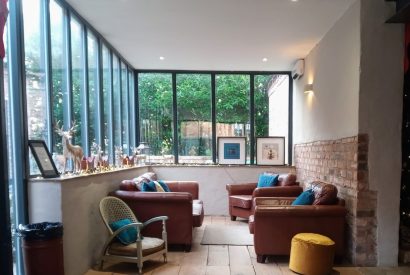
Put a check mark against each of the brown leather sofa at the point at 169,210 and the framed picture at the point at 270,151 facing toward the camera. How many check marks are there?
1

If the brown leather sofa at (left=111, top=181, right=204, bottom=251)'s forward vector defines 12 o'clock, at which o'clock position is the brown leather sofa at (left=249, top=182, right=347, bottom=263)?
the brown leather sofa at (left=249, top=182, right=347, bottom=263) is roughly at 1 o'clock from the brown leather sofa at (left=111, top=181, right=204, bottom=251).

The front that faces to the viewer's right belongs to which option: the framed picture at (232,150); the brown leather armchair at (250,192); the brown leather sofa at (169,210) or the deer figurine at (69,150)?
the brown leather sofa

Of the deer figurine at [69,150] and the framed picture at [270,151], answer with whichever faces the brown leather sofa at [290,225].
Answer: the framed picture

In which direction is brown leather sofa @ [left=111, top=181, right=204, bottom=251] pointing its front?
to the viewer's right

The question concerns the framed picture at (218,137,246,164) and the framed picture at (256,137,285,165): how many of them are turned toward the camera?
2

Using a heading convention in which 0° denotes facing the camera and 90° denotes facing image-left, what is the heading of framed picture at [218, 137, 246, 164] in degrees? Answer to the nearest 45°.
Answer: approximately 0°

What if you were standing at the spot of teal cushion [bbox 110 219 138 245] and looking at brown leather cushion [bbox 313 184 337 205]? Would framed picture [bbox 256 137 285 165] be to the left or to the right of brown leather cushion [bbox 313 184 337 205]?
left

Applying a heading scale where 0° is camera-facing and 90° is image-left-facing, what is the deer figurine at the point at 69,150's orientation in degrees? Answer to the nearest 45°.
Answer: approximately 45°
